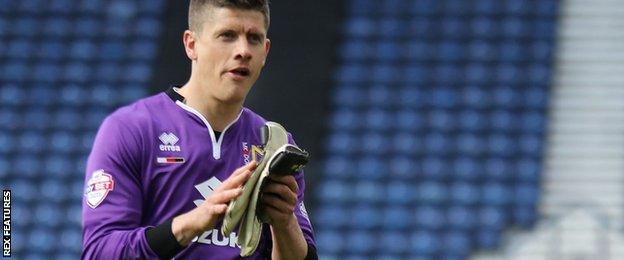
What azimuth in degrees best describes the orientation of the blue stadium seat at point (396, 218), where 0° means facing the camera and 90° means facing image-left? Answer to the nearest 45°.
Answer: approximately 0°

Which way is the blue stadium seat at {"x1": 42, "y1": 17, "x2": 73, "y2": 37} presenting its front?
toward the camera

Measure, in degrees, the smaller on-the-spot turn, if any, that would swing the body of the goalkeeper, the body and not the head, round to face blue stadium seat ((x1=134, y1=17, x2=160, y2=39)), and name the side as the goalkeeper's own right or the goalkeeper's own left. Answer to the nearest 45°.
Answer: approximately 135° to the goalkeeper's own left

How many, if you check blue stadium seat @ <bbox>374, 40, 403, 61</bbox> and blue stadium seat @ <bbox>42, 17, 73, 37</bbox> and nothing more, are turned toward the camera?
2

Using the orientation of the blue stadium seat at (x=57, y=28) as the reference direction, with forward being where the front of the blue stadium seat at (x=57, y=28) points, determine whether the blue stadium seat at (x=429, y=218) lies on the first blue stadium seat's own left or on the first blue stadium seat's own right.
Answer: on the first blue stadium seat's own left

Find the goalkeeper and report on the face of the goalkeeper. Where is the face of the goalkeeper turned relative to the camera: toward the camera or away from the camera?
toward the camera

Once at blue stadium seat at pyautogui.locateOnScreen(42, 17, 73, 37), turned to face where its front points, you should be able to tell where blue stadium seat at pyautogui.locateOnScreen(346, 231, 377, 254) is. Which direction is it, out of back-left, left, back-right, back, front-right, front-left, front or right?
front-left

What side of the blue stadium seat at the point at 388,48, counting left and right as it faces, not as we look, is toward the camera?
front

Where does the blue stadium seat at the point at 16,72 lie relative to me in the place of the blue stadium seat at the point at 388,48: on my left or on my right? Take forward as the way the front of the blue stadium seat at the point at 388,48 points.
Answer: on my right

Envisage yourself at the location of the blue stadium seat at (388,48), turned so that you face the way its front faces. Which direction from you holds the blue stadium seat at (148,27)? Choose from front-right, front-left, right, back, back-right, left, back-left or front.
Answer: right

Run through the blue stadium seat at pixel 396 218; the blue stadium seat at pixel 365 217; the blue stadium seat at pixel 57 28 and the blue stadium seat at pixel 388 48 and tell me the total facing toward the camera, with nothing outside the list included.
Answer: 4

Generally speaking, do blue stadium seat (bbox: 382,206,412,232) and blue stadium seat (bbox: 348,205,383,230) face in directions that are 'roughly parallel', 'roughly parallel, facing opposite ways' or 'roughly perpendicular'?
roughly parallel
